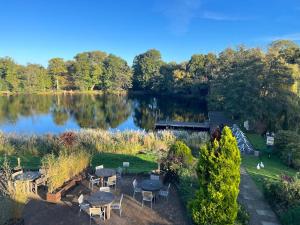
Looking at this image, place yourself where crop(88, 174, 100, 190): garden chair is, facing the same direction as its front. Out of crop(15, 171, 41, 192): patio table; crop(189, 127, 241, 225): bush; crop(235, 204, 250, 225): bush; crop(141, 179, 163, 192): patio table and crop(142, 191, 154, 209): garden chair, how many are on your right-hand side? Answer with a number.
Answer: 4

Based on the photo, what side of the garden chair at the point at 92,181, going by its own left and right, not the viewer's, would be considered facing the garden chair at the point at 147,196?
right

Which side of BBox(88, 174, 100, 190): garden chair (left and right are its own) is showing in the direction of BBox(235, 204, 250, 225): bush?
right

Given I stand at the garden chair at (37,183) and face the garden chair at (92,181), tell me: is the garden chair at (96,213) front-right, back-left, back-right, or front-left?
front-right

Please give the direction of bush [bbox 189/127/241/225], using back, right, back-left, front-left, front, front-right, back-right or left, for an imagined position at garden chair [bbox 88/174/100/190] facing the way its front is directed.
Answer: right

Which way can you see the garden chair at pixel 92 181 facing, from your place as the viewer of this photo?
facing away from the viewer and to the right of the viewer

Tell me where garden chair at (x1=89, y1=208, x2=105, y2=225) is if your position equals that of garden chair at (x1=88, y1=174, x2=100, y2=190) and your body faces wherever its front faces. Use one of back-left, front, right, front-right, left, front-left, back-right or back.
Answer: back-right
